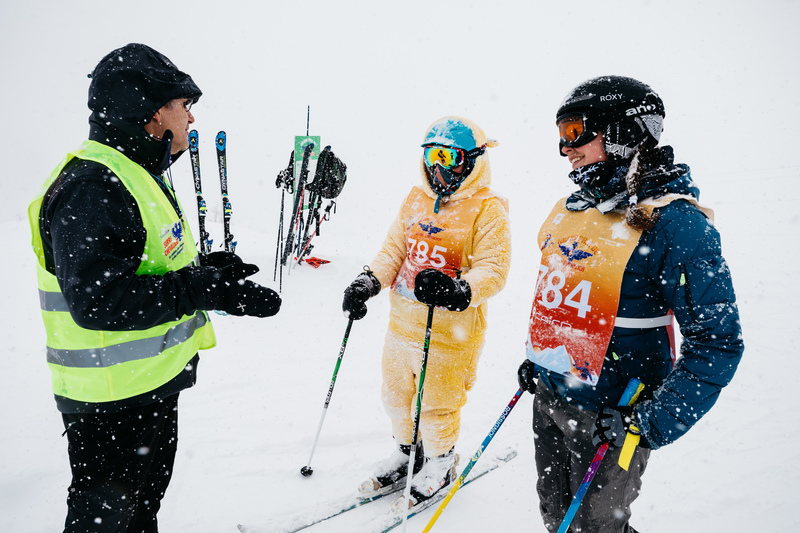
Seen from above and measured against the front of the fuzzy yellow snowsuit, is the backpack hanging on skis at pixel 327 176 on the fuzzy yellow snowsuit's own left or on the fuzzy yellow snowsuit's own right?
on the fuzzy yellow snowsuit's own right

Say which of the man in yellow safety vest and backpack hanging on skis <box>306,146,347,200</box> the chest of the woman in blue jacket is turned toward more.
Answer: the man in yellow safety vest

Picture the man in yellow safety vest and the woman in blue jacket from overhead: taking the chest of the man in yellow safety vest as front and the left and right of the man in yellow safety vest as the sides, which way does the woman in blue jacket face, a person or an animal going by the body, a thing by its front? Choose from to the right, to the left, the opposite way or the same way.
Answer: the opposite way

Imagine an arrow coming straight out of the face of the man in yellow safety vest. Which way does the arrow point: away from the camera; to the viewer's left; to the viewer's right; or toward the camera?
to the viewer's right

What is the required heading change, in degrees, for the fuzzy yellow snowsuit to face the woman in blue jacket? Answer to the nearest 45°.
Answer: approximately 90° to its left

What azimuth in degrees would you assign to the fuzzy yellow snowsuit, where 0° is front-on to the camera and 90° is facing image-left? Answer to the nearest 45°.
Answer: approximately 45°

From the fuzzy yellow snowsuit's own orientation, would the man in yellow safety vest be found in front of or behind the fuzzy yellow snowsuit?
in front

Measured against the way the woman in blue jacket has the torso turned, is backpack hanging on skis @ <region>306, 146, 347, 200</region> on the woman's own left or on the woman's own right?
on the woman's own right

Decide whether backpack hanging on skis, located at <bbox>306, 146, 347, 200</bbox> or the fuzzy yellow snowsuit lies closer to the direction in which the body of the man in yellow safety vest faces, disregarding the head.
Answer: the fuzzy yellow snowsuit

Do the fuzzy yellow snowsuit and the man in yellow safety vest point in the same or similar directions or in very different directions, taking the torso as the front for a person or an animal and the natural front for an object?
very different directions

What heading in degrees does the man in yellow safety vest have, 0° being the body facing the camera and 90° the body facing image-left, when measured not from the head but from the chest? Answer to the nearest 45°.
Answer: approximately 270°

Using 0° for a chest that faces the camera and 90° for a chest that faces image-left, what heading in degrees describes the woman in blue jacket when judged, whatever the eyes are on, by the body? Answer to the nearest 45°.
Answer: approximately 45°

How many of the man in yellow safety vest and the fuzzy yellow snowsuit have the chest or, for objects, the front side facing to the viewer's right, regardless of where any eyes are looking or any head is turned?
1

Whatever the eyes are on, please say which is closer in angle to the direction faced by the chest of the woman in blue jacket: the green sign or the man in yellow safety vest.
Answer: the man in yellow safety vest

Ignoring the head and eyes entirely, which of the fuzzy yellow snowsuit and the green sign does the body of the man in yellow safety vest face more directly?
the fuzzy yellow snowsuit

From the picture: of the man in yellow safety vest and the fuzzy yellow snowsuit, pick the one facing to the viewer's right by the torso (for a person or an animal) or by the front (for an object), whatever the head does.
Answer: the man in yellow safety vest
